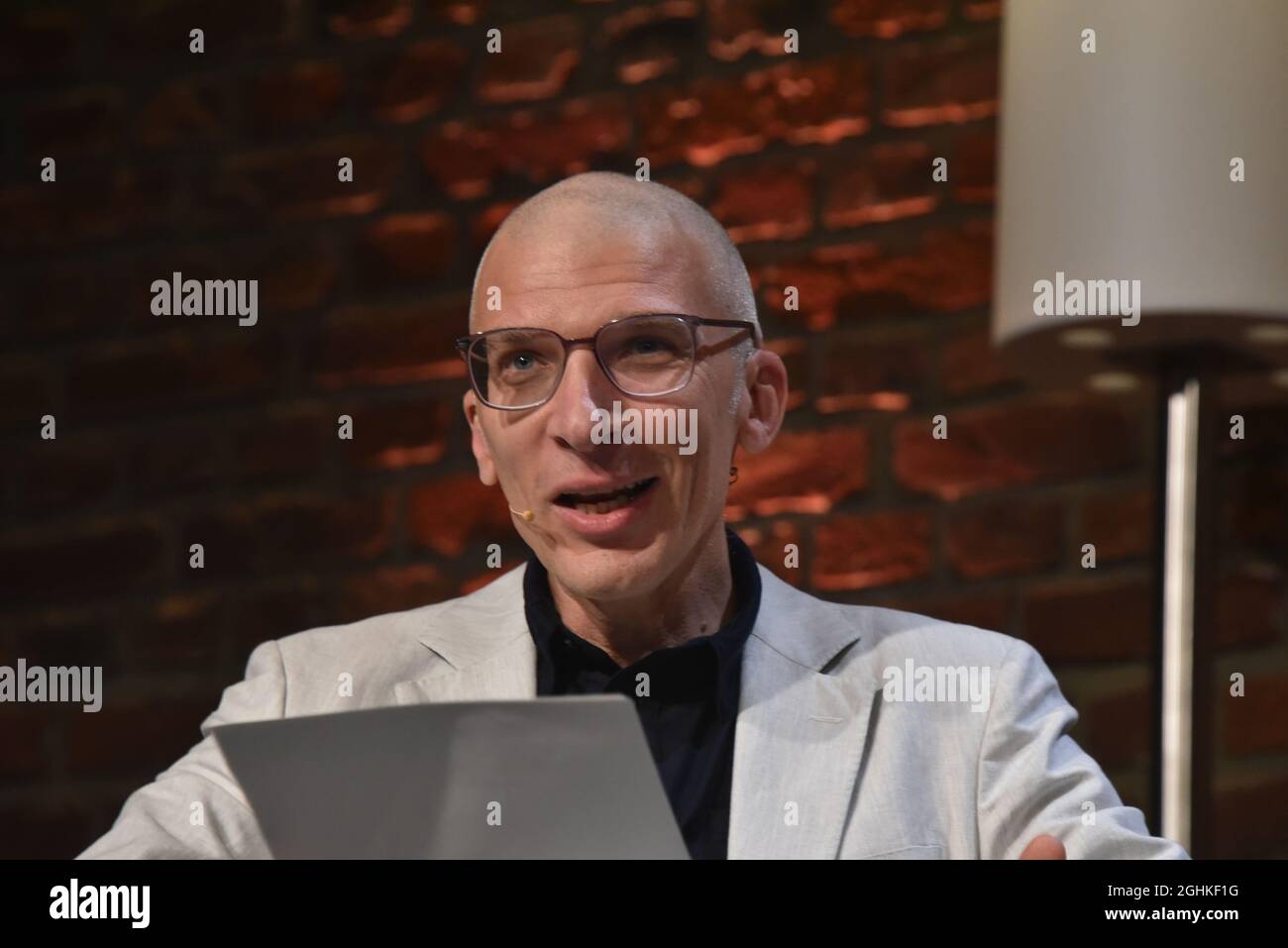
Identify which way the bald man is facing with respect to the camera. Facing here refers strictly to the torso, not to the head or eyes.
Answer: toward the camera

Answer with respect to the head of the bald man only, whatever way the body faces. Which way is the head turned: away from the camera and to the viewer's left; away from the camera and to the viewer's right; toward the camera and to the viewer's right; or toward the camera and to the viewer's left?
toward the camera and to the viewer's left
